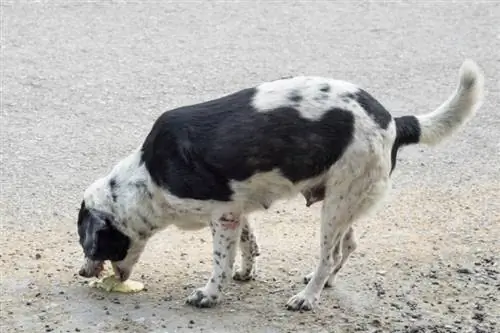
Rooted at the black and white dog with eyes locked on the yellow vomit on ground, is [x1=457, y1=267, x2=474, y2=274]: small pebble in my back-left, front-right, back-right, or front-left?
back-right

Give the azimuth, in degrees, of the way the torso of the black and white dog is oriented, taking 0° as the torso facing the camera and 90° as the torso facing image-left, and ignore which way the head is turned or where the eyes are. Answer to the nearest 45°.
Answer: approximately 90°

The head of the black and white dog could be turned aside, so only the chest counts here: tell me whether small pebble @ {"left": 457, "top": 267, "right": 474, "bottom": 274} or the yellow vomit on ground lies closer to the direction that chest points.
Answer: the yellow vomit on ground

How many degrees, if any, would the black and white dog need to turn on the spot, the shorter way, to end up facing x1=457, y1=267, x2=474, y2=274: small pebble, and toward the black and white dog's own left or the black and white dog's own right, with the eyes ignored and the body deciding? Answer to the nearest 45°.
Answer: approximately 180°

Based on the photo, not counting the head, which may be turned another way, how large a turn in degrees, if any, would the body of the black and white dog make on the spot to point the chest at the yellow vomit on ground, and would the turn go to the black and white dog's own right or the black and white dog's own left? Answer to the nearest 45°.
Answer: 0° — it already faces it
